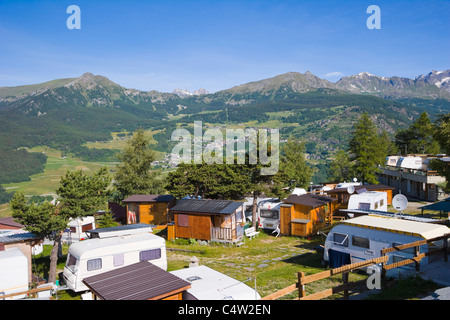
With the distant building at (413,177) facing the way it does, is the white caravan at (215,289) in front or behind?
in front

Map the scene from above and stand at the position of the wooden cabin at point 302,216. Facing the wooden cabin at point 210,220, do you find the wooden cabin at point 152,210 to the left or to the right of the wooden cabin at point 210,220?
right

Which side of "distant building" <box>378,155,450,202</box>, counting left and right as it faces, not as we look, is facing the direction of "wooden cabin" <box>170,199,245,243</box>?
front

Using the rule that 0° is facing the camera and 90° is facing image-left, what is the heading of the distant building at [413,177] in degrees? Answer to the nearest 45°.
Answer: approximately 45°

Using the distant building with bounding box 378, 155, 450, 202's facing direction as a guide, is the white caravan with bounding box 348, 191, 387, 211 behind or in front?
in front

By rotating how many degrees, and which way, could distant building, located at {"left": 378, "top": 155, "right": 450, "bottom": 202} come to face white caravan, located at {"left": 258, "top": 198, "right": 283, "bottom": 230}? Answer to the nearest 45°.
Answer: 0° — it already faces it

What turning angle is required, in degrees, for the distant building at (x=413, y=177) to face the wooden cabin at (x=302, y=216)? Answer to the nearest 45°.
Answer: approximately 45° to its left

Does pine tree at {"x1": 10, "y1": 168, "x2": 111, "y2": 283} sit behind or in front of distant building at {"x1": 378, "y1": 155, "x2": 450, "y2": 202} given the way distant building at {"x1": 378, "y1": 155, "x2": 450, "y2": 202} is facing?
in front

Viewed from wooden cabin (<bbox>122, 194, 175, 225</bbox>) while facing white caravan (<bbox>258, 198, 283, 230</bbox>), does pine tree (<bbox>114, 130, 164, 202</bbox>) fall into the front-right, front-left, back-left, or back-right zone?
back-left
